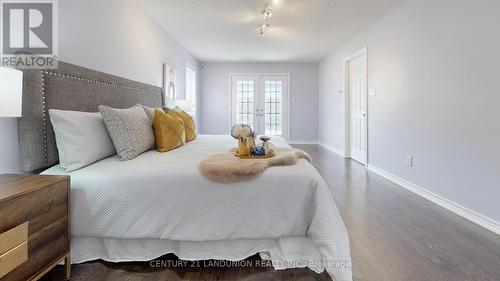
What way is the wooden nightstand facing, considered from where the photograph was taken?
facing the viewer and to the right of the viewer

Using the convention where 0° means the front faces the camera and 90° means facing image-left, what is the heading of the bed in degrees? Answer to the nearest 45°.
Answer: approximately 270°

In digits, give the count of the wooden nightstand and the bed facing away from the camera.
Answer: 0

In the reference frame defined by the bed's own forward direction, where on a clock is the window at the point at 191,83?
The window is roughly at 9 o'clock from the bed.
